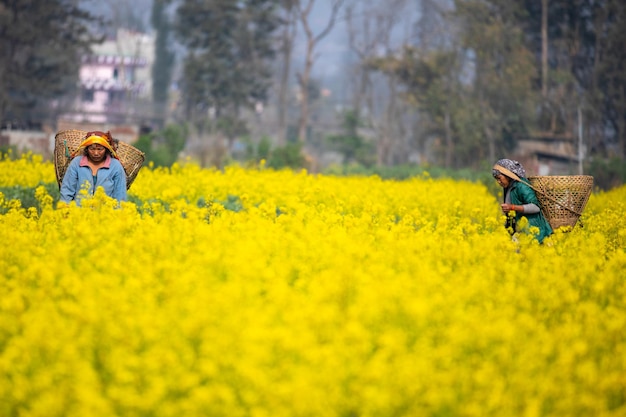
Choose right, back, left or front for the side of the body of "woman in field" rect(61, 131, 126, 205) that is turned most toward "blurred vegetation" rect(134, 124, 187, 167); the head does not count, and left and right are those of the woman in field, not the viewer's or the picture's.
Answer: back

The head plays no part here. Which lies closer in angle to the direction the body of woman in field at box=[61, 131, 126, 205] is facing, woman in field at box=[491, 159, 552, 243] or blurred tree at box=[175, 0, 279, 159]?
the woman in field

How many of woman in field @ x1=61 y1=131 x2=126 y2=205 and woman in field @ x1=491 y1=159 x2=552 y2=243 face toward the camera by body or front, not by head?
1

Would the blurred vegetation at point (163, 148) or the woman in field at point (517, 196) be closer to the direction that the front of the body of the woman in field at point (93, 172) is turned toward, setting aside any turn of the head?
the woman in field

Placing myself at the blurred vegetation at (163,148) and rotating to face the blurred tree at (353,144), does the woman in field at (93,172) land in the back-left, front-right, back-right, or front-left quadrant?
back-right

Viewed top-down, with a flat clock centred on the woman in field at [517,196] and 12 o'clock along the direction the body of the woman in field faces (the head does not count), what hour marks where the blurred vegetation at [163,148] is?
The blurred vegetation is roughly at 2 o'clock from the woman in field.

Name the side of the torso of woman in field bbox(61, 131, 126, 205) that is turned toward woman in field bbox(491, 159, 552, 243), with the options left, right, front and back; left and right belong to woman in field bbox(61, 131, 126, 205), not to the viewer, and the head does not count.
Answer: left

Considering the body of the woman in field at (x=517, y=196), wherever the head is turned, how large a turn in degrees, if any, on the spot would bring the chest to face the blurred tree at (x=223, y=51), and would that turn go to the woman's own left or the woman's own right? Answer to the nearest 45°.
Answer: approximately 45° to the woman's own right

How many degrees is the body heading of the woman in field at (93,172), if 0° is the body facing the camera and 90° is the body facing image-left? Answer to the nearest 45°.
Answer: approximately 0°

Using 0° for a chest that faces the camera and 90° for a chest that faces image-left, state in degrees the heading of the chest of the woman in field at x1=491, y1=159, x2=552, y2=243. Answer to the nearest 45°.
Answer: approximately 90°

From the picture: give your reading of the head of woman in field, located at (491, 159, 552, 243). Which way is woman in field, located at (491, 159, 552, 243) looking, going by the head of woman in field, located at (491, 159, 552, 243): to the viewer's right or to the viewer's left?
to the viewer's left

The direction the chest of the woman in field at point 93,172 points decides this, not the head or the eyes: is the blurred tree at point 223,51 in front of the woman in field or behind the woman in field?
behind

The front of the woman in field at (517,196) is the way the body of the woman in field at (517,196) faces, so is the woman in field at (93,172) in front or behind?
in front
